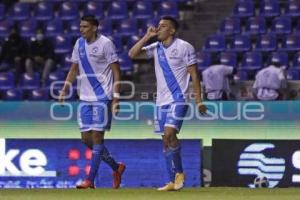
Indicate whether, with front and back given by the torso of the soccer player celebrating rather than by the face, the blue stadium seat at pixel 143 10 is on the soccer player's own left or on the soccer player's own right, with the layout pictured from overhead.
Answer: on the soccer player's own right

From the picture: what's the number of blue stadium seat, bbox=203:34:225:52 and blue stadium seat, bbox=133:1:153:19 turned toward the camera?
2

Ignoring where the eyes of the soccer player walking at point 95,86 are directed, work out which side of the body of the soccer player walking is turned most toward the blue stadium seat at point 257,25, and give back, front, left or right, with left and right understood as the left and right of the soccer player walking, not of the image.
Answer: back

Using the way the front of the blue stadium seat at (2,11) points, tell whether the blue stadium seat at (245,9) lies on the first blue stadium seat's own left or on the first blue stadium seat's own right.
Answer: on the first blue stadium seat's own left

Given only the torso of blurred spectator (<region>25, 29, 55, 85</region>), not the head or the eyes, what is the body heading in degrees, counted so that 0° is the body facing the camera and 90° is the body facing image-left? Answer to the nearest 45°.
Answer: approximately 0°

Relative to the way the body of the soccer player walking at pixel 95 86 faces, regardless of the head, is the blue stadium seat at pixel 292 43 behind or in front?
behind

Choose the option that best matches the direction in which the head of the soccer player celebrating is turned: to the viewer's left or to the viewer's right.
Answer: to the viewer's left
